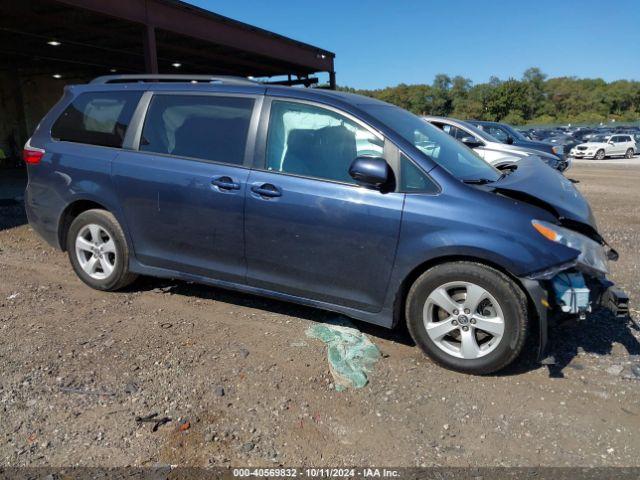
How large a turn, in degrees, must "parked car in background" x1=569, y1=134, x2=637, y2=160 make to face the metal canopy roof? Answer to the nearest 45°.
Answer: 0° — it already faces it

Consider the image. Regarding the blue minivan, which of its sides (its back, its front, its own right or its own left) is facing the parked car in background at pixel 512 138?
left

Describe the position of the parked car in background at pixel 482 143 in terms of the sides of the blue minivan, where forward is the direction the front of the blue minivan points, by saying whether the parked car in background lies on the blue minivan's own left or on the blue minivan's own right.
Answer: on the blue minivan's own left

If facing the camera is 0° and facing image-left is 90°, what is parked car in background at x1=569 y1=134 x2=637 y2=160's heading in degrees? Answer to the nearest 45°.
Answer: approximately 45°

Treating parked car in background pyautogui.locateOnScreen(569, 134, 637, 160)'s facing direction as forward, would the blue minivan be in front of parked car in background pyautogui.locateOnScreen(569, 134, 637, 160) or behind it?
in front

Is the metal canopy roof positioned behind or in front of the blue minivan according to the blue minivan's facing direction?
behind

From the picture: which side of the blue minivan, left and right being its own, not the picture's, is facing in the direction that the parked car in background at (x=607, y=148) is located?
left

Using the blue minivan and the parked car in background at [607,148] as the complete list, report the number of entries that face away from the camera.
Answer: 0

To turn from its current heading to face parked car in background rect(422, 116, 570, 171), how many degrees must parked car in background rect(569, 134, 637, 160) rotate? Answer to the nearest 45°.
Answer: approximately 45° to its left
